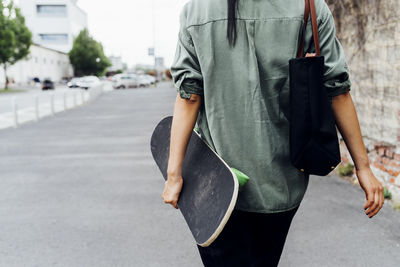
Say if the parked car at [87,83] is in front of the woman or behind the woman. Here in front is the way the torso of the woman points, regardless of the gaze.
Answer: in front

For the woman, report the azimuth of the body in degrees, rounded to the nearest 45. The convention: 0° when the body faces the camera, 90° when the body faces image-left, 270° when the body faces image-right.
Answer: approximately 180°

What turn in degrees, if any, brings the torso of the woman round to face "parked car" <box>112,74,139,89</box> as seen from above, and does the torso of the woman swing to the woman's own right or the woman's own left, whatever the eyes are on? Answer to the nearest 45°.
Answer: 0° — they already face it

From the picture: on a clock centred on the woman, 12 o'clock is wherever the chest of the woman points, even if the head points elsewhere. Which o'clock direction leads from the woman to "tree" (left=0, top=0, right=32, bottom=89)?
The tree is roughly at 11 o'clock from the woman.

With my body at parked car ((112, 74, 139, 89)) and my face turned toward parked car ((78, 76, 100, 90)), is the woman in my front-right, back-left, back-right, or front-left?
back-left
